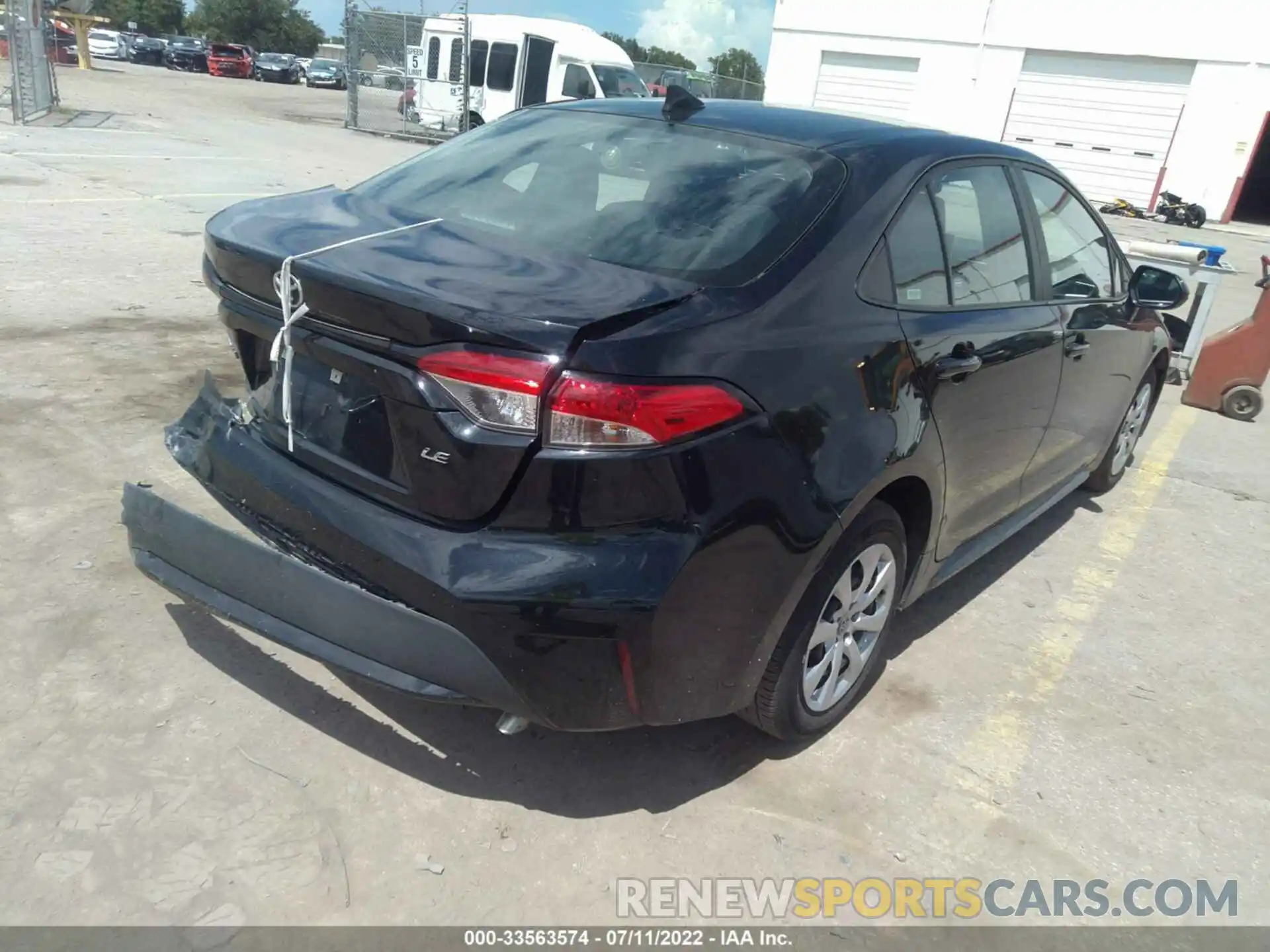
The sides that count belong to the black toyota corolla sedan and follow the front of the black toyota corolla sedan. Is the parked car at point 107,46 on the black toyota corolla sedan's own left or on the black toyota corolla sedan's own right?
on the black toyota corolla sedan's own left

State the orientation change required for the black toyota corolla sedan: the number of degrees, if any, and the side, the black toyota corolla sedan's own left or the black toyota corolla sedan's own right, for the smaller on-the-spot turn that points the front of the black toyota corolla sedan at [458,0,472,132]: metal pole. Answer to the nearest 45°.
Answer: approximately 45° to the black toyota corolla sedan's own left

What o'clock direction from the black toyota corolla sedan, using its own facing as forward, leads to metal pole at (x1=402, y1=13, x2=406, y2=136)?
The metal pole is roughly at 10 o'clock from the black toyota corolla sedan.

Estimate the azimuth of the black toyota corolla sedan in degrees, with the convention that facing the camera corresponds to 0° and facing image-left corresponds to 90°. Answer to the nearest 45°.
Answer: approximately 225°

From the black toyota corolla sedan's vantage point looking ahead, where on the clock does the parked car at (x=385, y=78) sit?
The parked car is roughly at 10 o'clock from the black toyota corolla sedan.

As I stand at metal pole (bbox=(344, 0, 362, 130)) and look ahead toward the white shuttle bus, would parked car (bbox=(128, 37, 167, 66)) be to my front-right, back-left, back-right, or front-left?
back-left

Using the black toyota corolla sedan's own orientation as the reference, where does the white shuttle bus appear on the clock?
The white shuttle bus is roughly at 10 o'clock from the black toyota corolla sedan.

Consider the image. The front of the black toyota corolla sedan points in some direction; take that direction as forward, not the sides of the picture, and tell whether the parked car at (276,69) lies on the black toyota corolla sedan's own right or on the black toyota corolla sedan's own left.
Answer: on the black toyota corolla sedan's own left

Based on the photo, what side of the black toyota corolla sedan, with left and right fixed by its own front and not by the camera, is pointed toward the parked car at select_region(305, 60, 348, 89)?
left

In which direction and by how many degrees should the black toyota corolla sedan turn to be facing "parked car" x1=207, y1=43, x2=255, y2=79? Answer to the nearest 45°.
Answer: approximately 90° to its left

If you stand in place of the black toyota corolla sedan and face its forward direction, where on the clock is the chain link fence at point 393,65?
The chain link fence is roughly at 10 o'clock from the black toyota corolla sedan.
